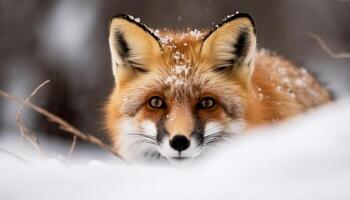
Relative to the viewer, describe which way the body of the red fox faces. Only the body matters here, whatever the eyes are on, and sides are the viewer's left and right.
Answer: facing the viewer and to the left of the viewer
